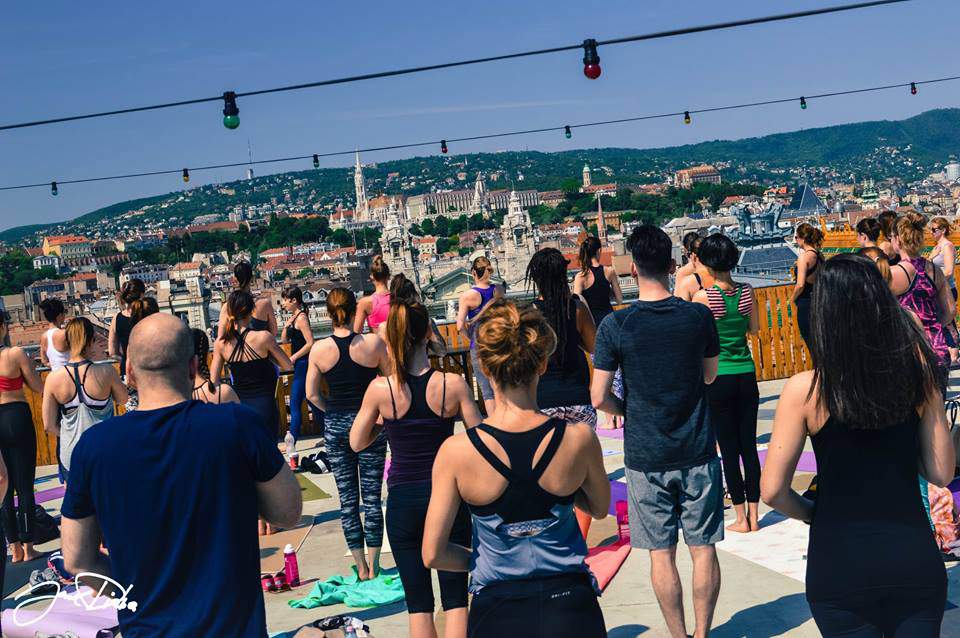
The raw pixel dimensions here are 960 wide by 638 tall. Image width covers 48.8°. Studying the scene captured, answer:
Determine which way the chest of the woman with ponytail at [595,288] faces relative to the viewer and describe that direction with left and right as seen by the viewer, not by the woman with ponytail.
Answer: facing away from the viewer

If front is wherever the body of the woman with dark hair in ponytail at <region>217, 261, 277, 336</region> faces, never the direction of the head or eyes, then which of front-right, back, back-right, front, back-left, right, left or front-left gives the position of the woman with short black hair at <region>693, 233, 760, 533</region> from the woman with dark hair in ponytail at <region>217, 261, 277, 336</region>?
back-right

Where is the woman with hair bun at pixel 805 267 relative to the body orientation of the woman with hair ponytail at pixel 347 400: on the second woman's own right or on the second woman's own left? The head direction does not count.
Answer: on the second woman's own right

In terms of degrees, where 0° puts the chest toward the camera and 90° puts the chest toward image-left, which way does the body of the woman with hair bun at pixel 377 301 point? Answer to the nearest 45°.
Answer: approximately 180°

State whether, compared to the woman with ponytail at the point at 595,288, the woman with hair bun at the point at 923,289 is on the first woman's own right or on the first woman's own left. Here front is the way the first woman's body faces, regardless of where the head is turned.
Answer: on the first woman's own right

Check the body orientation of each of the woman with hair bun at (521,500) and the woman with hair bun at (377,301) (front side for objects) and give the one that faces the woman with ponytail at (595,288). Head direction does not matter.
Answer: the woman with hair bun at (521,500)

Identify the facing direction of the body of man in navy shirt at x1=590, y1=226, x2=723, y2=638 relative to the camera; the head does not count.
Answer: away from the camera

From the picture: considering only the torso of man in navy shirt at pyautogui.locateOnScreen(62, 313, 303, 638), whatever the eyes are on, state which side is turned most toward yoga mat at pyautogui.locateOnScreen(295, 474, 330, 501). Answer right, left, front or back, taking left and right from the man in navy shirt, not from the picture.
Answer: front

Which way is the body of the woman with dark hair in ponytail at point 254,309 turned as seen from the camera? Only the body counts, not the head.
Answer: away from the camera

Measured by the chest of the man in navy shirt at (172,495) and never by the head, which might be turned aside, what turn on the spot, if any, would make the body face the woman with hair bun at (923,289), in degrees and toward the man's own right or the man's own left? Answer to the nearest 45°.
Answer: approximately 45° to the man's own right

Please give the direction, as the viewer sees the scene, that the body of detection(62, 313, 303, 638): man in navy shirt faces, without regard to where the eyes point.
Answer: away from the camera

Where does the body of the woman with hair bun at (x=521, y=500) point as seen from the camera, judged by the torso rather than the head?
away from the camera

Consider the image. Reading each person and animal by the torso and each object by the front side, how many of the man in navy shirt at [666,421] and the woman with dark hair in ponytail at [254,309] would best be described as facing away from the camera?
2

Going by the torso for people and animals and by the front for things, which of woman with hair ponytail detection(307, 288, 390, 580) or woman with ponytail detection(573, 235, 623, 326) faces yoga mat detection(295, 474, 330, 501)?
woman with hair ponytail detection(307, 288, 390, 580)

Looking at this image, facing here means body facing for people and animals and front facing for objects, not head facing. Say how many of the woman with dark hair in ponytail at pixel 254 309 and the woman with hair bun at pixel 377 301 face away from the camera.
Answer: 2

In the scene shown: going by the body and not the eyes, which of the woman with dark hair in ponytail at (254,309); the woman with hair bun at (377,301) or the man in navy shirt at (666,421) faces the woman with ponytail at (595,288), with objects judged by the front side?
the man in navy shirt

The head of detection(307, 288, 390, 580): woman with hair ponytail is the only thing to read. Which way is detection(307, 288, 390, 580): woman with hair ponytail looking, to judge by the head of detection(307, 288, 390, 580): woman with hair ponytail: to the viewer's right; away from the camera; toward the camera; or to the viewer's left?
away from the camera

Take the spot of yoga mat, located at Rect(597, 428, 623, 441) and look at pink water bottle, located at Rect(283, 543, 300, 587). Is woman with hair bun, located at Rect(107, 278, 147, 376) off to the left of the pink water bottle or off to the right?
right
